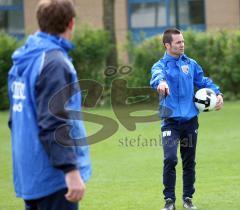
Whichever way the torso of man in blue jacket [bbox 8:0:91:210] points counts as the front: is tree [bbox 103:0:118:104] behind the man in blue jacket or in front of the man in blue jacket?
in front

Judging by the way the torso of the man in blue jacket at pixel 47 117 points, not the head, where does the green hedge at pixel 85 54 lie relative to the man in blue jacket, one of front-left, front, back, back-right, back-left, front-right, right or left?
front-left

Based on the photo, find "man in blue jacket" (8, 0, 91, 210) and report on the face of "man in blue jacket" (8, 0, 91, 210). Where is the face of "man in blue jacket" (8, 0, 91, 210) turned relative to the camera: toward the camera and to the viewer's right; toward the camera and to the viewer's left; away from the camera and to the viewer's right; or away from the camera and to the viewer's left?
away from the camera and to the viewer's right

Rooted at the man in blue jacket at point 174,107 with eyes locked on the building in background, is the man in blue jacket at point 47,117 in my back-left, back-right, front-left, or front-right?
back-left

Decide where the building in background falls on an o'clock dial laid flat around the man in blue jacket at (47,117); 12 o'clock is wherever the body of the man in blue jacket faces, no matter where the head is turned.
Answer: The building in background is roughly at 11 o'clock from the man in blue jacket.

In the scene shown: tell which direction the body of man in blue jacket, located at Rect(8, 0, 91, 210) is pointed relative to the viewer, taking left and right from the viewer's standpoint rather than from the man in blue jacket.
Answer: facing away from the viewer and to the right of the viewer
